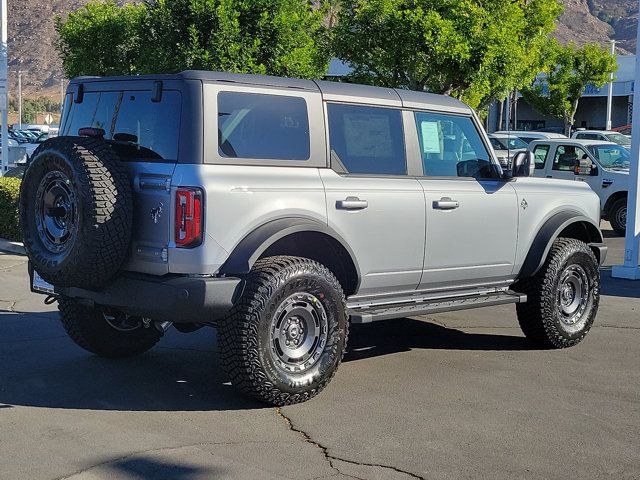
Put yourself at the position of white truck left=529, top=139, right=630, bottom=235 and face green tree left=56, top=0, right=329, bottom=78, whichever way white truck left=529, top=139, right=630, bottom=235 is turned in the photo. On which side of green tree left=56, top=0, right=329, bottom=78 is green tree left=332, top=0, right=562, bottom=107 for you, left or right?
right

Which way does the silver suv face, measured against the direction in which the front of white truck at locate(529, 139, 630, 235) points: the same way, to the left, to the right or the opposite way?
to the left

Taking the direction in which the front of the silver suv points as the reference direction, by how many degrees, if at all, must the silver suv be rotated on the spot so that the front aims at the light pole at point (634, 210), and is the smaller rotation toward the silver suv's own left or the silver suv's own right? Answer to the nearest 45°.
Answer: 0° — it already faces it

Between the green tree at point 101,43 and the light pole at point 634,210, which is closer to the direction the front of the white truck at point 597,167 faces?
the light pole

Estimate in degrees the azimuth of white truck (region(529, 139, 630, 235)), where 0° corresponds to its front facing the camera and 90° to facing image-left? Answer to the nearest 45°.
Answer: approximately 315°

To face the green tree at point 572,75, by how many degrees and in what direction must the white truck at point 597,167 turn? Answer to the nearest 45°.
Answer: approximately 135° to its left

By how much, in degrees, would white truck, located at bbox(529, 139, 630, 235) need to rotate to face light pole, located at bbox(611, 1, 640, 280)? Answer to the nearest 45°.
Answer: approximately 45° to its right

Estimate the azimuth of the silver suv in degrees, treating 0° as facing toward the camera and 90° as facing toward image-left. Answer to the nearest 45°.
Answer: approximately 225°

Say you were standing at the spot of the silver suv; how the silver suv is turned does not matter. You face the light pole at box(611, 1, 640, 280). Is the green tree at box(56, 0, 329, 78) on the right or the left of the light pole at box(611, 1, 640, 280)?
left

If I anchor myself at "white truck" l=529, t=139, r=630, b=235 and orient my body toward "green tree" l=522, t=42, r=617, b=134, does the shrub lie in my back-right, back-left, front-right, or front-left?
back-left
